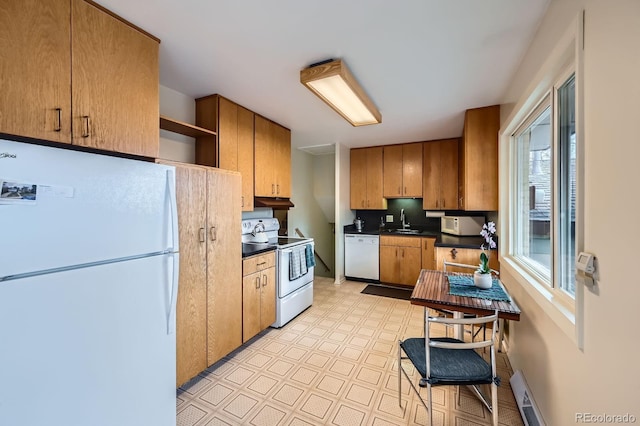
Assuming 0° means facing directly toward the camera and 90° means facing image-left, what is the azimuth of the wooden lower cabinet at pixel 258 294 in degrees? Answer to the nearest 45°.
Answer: approximately 315°

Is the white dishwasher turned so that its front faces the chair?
yes

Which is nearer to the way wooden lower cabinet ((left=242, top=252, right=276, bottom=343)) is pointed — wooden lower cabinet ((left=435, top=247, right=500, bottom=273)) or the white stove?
the wooden lower cabinet

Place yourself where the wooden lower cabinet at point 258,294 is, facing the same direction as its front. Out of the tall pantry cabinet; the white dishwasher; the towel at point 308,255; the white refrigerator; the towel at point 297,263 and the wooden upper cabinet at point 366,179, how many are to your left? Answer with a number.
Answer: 4

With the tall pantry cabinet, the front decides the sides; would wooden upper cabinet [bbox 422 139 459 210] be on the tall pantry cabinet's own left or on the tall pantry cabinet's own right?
on the tall pantry cabinet's own left

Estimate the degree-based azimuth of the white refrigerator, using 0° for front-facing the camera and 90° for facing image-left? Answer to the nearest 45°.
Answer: approximately 315°
